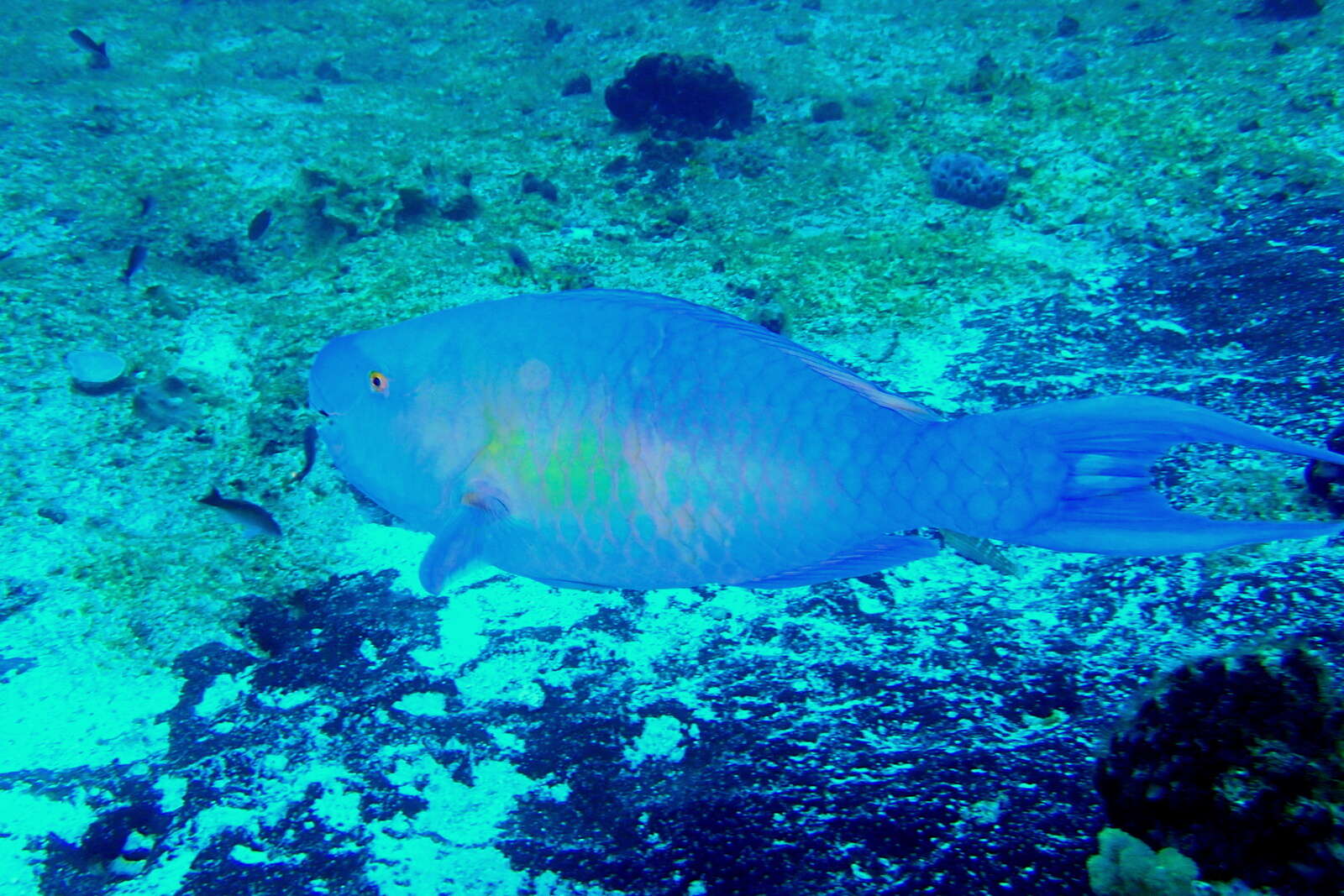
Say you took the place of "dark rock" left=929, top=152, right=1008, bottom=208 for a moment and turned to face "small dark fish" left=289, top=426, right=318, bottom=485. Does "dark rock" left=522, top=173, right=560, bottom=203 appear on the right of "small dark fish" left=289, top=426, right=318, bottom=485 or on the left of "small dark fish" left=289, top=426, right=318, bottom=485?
right

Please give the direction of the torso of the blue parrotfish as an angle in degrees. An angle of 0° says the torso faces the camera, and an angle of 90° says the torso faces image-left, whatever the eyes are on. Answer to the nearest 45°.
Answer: approximately 90°

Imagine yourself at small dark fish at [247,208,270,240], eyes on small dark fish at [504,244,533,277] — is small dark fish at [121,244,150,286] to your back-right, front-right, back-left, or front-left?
back-right

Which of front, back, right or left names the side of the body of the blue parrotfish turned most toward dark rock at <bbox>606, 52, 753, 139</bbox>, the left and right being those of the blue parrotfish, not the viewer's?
right

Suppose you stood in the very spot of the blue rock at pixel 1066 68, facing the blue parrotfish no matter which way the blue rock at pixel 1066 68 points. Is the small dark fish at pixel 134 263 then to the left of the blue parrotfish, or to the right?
right
